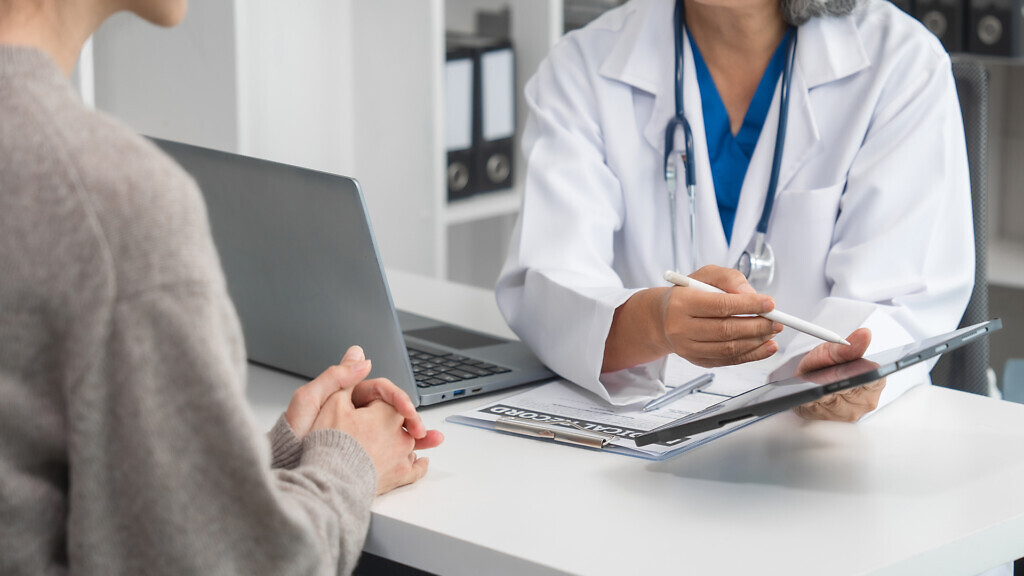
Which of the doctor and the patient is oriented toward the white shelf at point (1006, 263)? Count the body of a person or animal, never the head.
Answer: the patient

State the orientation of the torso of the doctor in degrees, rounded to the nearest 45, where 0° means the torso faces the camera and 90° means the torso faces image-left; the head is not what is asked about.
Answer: approximately 0°

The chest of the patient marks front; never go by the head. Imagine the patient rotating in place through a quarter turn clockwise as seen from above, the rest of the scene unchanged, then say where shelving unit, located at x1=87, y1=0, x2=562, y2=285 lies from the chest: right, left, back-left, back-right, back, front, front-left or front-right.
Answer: back-left

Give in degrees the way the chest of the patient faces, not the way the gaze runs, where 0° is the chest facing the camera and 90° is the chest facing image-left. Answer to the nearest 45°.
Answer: approximately 225°

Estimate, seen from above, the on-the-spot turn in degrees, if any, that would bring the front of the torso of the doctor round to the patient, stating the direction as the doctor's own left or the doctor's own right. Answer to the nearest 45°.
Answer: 0° — they already face them

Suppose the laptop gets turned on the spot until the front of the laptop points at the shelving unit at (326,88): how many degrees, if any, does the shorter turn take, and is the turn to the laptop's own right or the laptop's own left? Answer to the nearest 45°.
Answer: approximately 45° to the laptop's own left

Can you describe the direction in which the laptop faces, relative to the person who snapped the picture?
facing away from the viewer and to the right of the viewer

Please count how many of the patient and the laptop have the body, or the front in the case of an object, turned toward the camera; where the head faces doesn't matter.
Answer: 0

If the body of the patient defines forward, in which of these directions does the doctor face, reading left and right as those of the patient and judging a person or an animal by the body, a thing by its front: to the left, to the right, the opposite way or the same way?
the opposite way

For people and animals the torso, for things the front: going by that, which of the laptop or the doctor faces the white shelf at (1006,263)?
the laptop

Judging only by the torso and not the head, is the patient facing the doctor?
yes
